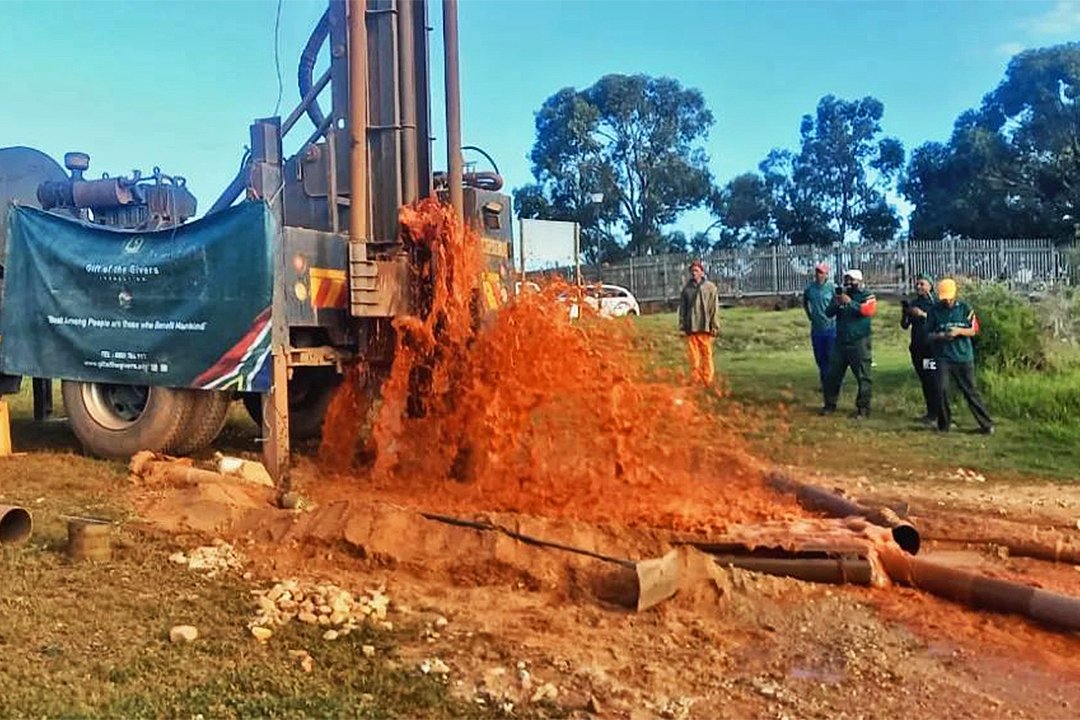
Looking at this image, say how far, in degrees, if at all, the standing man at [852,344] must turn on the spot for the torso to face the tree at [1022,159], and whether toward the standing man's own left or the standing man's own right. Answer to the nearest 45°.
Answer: approximately 135° to the standing man's own right

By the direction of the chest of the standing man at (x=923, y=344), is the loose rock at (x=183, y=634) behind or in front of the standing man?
in front

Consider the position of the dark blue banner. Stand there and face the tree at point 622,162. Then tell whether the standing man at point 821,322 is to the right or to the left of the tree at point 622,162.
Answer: right

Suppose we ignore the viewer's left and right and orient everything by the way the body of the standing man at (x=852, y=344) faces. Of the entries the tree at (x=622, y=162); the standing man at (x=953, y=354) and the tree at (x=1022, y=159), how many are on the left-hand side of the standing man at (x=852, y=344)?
1

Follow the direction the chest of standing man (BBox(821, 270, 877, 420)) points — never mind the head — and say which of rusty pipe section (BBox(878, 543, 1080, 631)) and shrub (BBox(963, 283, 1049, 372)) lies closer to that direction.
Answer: the rusty pipe section

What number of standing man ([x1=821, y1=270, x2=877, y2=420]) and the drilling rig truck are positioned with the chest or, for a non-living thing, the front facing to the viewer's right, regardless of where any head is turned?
0

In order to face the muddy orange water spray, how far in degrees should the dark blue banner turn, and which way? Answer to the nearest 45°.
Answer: approximately 45° to its left

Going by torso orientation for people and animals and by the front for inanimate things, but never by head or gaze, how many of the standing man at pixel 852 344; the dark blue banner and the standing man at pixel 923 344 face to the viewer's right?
0

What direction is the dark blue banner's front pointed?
toward the camera

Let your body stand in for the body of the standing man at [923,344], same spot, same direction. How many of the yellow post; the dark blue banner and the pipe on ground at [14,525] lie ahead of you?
3

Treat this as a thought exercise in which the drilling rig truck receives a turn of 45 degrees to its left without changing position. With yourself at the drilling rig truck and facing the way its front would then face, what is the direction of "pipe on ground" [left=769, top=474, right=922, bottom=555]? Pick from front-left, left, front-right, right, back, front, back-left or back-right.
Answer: back-left

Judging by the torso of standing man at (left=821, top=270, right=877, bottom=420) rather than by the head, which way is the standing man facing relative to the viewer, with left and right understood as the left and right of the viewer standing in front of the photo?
facing the viewer and to the left of the viewer

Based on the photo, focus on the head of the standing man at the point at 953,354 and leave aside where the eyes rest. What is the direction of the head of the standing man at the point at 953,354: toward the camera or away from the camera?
toward the camera

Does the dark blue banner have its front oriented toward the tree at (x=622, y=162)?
no

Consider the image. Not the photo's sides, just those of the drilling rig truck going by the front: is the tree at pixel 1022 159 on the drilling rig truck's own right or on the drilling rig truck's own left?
on the drilling rig truck's own right

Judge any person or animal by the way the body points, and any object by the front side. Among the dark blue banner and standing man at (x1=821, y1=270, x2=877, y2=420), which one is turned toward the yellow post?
the standing man

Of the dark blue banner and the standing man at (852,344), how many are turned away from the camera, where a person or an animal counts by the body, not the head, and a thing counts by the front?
0

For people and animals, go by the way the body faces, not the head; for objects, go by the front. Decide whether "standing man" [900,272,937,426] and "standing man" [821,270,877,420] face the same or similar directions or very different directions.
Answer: same or similar directions

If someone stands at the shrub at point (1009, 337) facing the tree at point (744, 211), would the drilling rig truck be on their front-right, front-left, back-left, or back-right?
back-left

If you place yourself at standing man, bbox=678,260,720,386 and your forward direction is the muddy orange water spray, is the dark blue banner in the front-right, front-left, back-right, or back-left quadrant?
front-right

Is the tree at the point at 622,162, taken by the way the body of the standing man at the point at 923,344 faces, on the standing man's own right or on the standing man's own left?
on the standing man's own right

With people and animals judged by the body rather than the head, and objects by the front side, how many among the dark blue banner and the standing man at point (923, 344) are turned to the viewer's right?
0

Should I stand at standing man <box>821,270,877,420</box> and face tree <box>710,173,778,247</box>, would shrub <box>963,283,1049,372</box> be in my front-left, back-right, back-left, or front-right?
front-right

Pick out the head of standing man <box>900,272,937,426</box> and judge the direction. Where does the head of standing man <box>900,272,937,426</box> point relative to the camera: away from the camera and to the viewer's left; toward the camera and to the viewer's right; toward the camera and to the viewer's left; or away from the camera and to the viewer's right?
toward the camera and to the viewer's left
